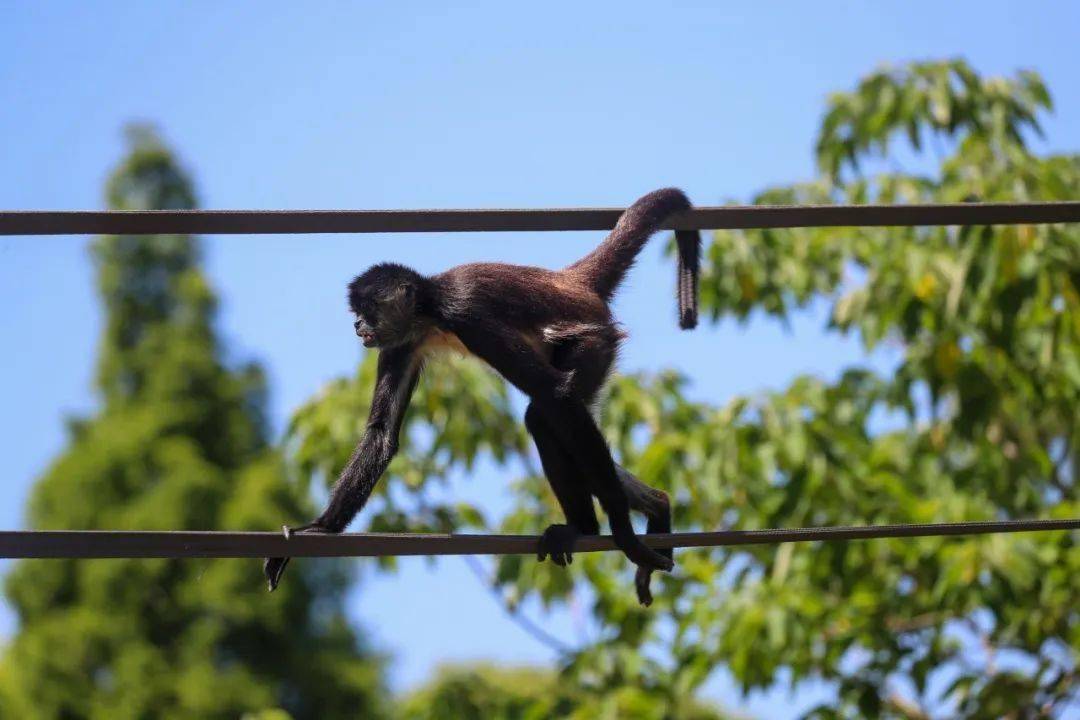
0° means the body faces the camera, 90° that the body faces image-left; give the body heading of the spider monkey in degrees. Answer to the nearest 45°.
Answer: approximately 90°
